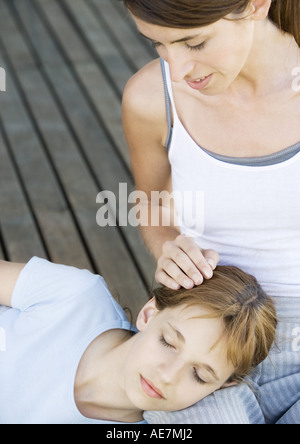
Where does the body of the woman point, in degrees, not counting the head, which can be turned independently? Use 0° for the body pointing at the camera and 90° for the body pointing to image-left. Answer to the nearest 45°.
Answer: approximately 0°
